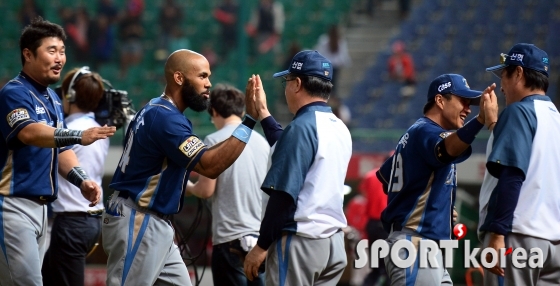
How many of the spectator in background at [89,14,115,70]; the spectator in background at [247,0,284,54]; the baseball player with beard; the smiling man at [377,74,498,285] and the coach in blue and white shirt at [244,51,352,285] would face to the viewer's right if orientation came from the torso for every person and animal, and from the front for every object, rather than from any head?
2

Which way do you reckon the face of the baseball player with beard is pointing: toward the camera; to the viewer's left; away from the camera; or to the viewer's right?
to the viewer's right

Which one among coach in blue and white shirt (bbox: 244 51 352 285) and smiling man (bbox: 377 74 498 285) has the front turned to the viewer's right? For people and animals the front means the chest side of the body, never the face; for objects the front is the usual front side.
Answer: the smiling man

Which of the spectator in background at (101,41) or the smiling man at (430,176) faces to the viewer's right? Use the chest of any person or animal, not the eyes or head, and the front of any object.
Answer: the smiling man

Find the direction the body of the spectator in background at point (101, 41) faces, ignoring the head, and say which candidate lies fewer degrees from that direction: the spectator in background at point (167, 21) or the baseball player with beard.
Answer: the baseball player with beard

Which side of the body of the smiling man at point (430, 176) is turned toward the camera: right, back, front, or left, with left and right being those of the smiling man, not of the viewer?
right

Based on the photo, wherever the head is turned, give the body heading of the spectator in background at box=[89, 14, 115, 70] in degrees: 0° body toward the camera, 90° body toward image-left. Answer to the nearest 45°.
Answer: approximately 0°

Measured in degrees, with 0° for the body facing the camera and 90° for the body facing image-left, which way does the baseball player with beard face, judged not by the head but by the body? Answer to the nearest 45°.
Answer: approximately 270°

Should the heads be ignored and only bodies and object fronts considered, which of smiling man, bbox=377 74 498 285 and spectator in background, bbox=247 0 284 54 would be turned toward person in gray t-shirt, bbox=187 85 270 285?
the spectator in background

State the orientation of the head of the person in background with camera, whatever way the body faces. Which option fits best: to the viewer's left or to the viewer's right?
to the viewer's right
